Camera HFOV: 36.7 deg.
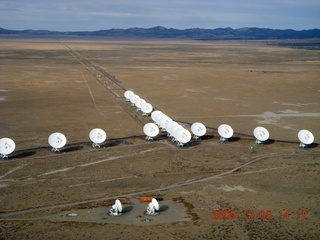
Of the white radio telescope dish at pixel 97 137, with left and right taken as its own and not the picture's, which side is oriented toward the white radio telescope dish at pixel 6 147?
right

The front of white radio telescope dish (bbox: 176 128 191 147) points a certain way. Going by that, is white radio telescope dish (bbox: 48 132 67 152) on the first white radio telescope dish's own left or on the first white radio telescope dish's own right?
on the first white radio telescope dish's own right

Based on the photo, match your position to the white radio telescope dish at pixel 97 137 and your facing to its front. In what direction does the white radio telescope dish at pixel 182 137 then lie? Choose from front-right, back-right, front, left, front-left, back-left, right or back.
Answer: front-left

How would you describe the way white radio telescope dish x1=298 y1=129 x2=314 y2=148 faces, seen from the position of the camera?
facing the viewer and to the right of the viewer

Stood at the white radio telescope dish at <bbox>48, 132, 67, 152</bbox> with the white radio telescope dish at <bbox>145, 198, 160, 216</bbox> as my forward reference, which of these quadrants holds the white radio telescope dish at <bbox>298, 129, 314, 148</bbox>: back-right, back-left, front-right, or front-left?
front-left

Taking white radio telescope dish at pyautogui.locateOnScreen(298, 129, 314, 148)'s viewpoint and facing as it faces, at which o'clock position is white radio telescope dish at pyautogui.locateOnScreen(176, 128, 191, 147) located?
white radio telescope dish at pyautogui.locateOnScreen(176, 128, 191, 147) is roughly at 4 o'clock from white radio telescope dish at pyautogui.locateOnScreen(298, 129, 314, 148).

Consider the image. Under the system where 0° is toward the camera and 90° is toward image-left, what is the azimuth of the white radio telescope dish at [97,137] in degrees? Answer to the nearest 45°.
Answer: approximately 315°

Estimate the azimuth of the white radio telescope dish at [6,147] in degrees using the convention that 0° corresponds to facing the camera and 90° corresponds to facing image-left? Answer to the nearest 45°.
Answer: approximately 315°

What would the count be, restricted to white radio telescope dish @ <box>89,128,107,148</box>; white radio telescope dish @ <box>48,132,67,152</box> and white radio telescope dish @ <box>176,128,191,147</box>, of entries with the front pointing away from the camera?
0

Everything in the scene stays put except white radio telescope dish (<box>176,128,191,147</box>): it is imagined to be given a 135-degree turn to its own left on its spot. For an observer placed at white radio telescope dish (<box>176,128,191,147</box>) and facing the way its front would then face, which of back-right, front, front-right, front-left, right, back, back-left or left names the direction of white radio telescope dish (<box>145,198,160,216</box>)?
back

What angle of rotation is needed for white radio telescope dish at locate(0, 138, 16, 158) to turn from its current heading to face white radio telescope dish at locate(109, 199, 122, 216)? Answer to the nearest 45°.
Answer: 0° — it already faces it
